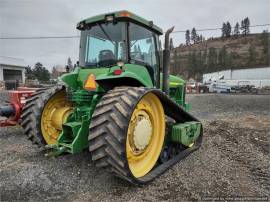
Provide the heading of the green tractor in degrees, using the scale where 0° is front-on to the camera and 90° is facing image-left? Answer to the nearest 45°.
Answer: approximately 225°

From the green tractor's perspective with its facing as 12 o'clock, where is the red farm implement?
The red farm implement is roughly at 9 o'clock from the green tractor.

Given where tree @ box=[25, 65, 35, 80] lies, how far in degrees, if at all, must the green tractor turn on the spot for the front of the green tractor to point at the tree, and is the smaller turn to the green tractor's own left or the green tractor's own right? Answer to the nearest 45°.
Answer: approximately 45° to the green tractor's own left

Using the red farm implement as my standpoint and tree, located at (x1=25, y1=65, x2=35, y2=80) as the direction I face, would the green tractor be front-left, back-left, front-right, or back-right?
back-right
